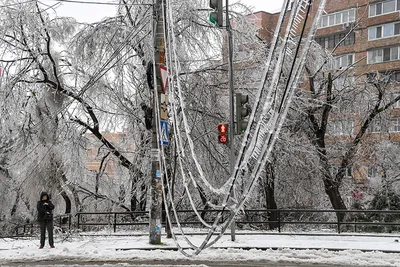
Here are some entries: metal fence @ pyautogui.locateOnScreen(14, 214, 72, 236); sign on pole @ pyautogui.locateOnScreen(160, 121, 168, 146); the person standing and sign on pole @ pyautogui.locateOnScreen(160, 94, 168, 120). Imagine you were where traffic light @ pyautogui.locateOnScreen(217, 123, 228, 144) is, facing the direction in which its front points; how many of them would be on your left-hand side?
0

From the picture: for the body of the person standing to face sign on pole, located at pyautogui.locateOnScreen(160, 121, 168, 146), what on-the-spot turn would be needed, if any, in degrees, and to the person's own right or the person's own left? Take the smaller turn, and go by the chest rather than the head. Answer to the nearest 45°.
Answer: approximately 90° to the person's own left

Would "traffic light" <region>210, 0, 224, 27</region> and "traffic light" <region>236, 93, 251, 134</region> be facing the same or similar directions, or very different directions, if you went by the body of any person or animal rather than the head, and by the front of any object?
very different directions

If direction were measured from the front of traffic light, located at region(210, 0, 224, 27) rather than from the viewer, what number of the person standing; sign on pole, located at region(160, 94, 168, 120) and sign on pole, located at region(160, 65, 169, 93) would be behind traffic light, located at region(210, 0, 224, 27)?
0

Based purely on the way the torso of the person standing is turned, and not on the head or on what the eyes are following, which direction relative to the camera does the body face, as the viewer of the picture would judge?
toward the camera

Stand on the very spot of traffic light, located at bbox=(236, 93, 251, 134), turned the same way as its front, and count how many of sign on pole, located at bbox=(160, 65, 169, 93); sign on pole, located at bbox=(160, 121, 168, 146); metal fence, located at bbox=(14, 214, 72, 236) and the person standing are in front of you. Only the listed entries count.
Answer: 0

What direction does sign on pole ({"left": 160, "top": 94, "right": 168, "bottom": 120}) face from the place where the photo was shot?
facing the viewer

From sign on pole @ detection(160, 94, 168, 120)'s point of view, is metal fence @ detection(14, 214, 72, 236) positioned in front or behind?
behind

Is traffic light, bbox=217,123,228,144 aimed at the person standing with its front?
no

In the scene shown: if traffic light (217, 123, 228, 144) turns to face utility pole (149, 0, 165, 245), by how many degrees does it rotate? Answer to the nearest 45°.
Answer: approximately 90° to its right

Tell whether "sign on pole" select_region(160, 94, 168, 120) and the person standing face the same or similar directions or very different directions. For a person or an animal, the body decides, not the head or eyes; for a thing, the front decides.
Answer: same or similar directions

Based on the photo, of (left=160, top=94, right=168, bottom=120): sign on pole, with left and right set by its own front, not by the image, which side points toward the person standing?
right
